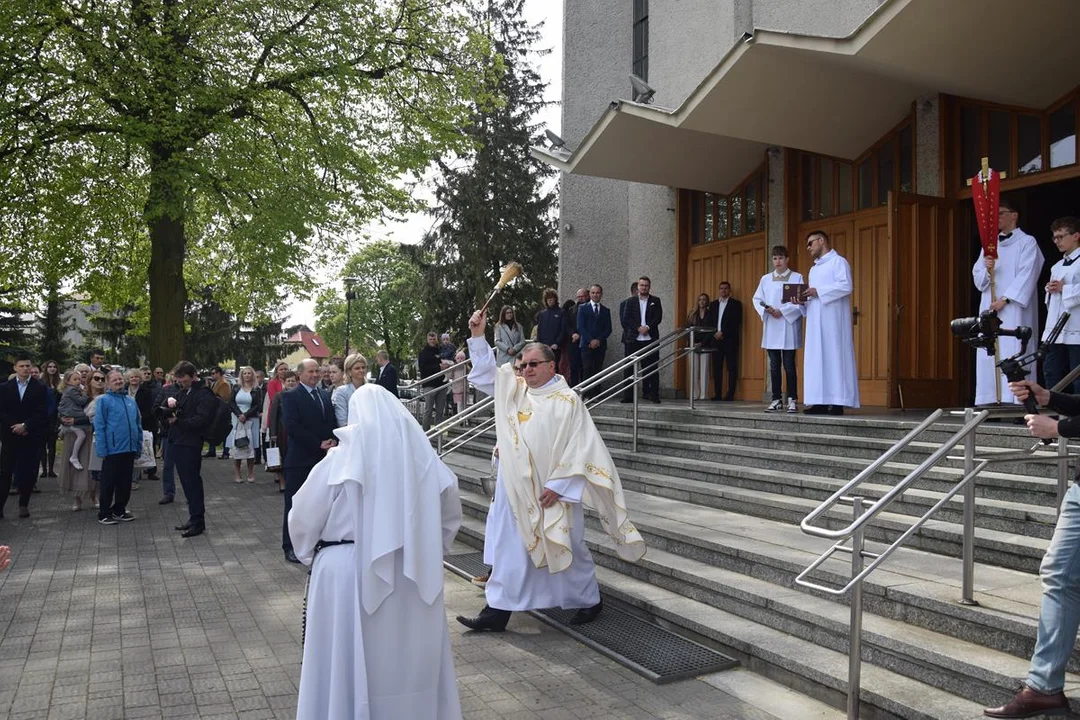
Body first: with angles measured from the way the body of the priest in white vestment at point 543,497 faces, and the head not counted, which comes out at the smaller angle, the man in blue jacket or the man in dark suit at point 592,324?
the man in blue jacket

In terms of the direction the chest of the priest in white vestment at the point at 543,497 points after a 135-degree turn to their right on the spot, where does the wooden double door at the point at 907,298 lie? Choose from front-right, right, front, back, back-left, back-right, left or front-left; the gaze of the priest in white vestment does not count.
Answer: front-right

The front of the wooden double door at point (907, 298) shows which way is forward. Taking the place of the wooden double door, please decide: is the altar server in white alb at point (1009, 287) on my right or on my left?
on my left

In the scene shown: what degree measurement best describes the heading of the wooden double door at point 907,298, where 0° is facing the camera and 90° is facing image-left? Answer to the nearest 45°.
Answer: approximately 45°

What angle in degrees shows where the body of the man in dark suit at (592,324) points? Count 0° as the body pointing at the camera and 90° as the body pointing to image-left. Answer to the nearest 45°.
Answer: approximately 0°

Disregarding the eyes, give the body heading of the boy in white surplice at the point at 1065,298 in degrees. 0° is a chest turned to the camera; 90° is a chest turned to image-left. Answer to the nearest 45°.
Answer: approximately 45°
